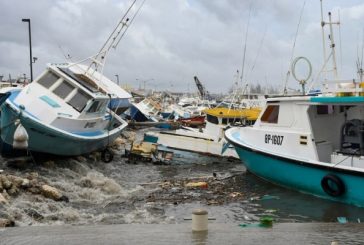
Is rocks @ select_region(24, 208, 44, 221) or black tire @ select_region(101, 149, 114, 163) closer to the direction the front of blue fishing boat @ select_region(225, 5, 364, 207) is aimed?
the black tire

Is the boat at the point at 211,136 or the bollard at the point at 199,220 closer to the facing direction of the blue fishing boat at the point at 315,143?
the boat

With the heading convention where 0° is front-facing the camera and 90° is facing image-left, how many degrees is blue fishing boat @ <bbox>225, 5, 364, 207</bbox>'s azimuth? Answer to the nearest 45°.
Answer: approximately 135°

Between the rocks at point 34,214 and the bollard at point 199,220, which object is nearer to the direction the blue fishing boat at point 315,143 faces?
the rocks

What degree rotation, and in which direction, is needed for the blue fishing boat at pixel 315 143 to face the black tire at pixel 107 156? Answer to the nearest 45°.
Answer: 0° — it already faces it

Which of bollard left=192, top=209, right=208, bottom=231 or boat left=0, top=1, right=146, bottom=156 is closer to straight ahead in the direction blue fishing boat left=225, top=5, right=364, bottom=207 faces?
the boat

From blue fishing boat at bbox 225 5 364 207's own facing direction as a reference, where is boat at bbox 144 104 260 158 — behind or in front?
in front

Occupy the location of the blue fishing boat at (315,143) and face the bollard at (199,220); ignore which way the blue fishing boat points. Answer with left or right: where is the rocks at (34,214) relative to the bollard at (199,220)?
right

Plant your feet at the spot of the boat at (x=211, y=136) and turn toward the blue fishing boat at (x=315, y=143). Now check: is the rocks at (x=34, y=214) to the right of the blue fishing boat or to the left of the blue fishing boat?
right

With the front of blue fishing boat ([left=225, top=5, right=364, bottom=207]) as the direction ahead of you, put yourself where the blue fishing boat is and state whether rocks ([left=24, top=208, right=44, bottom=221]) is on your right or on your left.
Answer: on your left
